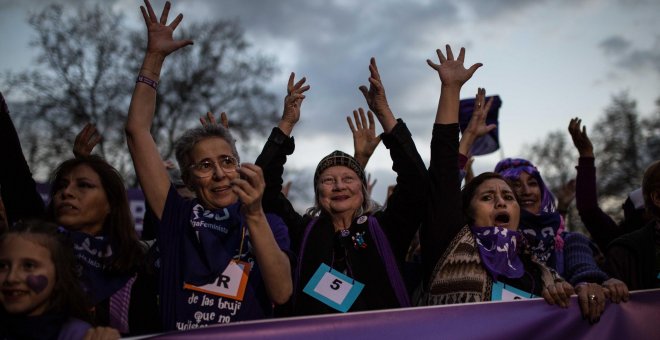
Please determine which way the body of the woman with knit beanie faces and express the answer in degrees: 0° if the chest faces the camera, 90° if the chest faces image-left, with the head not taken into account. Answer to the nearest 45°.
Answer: approximately 0°

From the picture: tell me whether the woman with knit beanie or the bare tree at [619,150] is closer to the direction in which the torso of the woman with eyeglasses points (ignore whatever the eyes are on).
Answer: the woman with knit beanie

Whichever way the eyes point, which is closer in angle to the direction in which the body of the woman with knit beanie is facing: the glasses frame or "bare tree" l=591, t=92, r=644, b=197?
the glasses frame

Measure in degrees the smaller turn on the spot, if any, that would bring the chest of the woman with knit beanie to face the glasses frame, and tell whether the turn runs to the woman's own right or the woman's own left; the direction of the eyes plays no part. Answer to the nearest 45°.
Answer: approximately 90° to the woman's own right
